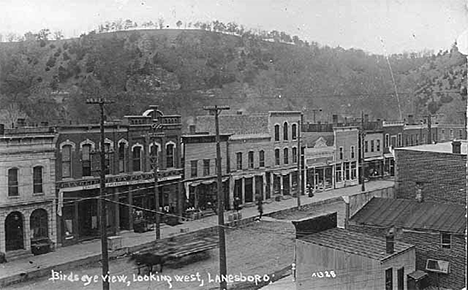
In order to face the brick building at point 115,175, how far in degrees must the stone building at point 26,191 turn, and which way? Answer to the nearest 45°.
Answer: approximately 90° to its left

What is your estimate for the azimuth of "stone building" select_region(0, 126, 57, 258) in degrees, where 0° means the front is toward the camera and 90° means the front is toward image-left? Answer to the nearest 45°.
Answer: approximately 315°

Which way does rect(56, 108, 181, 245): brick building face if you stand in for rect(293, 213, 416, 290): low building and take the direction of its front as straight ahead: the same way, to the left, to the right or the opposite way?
the opposite way

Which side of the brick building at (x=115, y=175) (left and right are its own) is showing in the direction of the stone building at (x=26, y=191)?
right

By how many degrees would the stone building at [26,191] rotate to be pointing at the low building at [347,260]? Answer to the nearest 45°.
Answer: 0° — it already faces it

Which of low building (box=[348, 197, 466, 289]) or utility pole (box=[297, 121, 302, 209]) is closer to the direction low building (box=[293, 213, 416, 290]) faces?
the utility pole

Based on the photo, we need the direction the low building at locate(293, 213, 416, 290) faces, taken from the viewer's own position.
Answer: facing away from the viewer and to the left of the viewer

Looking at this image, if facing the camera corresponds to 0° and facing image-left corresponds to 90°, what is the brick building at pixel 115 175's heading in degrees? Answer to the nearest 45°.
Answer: approximately 315°

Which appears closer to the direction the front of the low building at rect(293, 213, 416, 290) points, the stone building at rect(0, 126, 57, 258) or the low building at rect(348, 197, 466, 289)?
the stone building

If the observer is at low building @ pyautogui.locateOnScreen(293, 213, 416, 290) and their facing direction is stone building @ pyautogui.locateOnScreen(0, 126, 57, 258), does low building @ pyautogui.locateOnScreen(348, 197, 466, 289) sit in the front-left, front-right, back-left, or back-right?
back-right

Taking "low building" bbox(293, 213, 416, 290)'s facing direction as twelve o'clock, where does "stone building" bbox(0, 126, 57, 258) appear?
The stone building is roughly at 11 o'clock from the low building.

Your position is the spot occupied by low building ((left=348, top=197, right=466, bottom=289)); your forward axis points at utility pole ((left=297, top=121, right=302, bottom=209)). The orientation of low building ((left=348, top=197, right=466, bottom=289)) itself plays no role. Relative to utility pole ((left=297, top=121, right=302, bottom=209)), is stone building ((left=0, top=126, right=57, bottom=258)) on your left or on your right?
left
